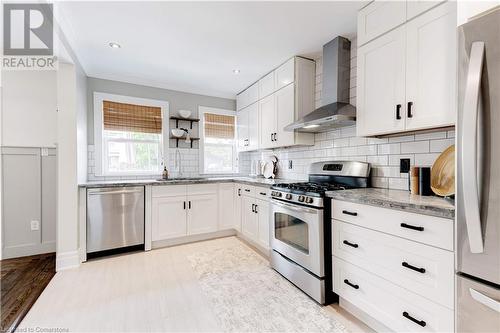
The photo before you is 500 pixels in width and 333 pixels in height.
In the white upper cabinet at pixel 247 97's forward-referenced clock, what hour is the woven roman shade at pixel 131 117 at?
The woven roman shade is roughly at 1 o'clock from the white upper cabinet.

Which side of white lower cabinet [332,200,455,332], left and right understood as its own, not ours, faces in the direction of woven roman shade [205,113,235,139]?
right

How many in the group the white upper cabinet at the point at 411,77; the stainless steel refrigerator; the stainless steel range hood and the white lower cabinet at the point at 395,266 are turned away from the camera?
0

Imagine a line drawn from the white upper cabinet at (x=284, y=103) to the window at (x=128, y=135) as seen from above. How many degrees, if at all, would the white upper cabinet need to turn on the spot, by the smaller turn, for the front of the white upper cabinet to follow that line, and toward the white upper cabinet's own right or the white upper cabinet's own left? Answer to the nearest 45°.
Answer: approximately 45° to the white upper cabinet's own right

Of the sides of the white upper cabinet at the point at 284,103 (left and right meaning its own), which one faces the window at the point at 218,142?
right

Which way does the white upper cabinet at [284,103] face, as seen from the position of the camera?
facing the viewer and to the left of the viewer

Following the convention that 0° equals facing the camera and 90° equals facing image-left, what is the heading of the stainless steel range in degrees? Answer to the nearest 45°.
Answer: approximately 45°

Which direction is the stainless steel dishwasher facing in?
toward the camera

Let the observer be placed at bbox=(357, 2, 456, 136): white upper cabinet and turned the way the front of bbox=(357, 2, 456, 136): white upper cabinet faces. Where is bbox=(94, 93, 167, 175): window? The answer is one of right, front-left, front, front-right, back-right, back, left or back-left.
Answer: front-right

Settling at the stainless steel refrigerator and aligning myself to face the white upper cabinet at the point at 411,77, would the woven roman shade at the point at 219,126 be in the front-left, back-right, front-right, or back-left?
front-left

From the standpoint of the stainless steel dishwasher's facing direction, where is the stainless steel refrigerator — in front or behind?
in front

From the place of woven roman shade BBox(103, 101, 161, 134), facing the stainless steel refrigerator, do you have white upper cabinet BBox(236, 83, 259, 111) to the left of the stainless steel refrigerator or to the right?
left

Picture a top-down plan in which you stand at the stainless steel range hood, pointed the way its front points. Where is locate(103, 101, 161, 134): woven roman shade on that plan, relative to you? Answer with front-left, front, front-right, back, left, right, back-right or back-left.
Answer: front-right

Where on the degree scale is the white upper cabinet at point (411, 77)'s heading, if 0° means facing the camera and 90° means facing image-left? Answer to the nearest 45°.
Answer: approximately 45°

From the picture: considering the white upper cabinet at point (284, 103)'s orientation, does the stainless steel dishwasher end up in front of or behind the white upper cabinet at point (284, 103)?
in front

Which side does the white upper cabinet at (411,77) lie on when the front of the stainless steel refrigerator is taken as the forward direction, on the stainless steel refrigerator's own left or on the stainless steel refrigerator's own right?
on the stainless steel refrigerator's own right

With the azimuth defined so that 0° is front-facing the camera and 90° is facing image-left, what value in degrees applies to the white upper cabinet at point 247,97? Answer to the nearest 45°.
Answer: approximately 45°
